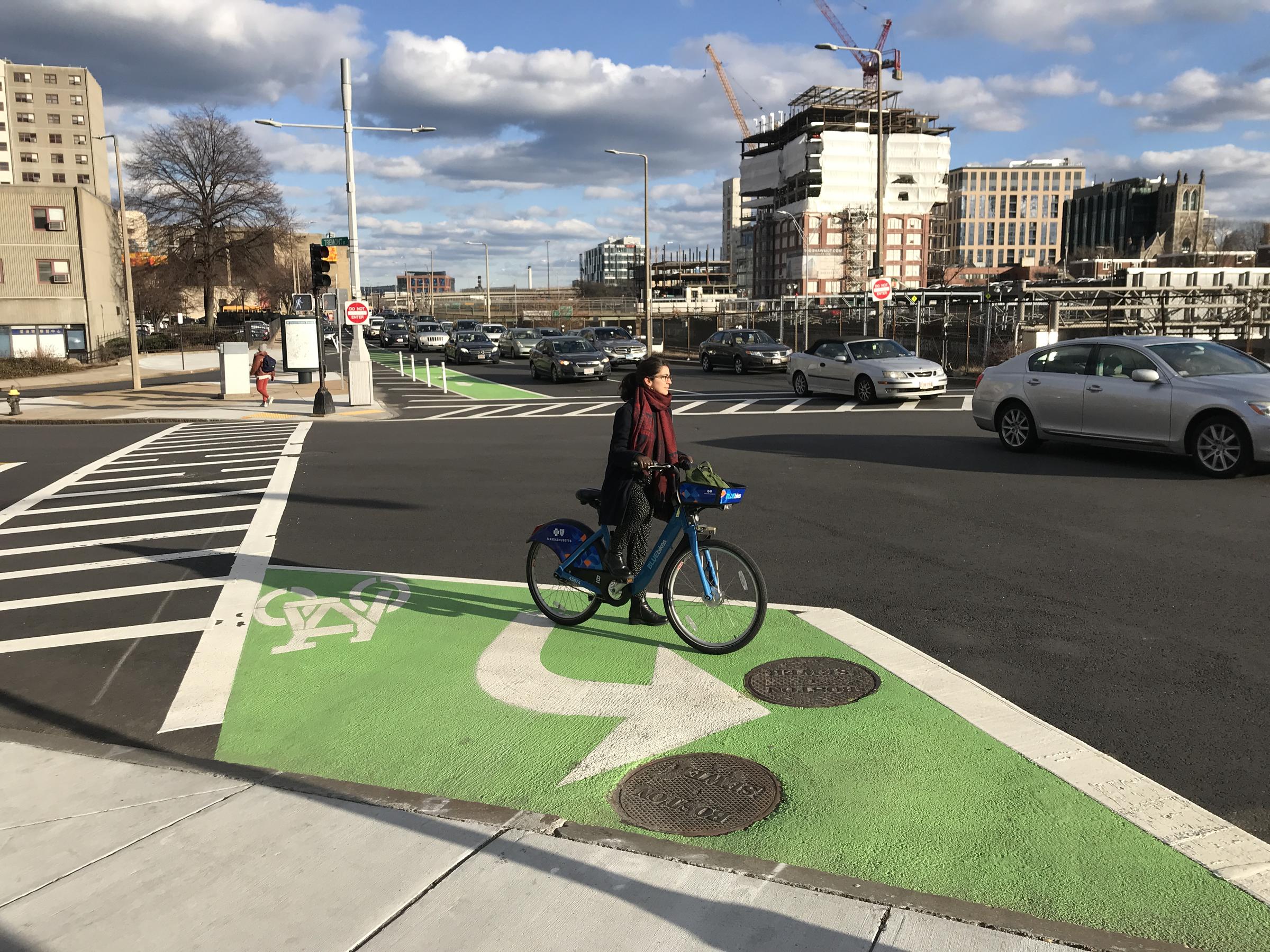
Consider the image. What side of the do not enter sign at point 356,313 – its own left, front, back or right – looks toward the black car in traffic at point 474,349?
back

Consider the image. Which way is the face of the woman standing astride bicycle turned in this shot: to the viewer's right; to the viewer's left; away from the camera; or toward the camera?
to the viewer's right
